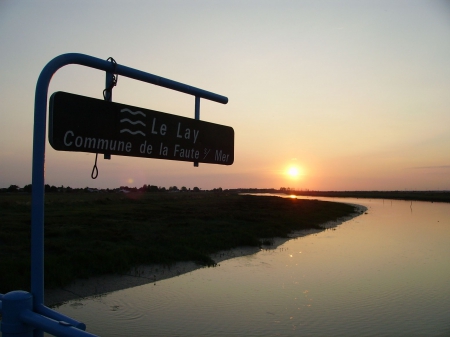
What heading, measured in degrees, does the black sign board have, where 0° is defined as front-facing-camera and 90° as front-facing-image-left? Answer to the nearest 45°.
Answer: approximately 315°
